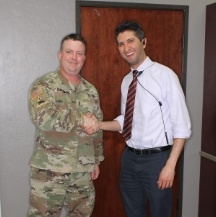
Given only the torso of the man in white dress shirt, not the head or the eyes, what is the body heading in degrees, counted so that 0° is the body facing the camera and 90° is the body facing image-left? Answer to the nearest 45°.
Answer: approximately 45°

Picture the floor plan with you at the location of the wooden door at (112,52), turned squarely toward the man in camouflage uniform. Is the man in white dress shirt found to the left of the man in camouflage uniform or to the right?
left

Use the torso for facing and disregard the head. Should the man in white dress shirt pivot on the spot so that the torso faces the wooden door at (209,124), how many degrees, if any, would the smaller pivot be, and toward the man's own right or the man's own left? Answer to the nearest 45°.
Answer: approximately 180°

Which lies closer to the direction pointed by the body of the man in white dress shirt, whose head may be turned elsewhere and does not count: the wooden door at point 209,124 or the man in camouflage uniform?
the man in camouflage uniform

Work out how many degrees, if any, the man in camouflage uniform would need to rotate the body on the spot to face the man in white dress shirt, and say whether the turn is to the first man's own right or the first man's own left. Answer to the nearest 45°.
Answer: approximately 45° to the first man's own left

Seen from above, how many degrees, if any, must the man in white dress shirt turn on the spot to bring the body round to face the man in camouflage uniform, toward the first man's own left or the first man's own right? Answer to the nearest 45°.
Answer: approximately 45° to the first man's own right

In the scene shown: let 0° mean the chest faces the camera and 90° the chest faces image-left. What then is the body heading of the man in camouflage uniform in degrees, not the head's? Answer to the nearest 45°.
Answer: approximately 315°
